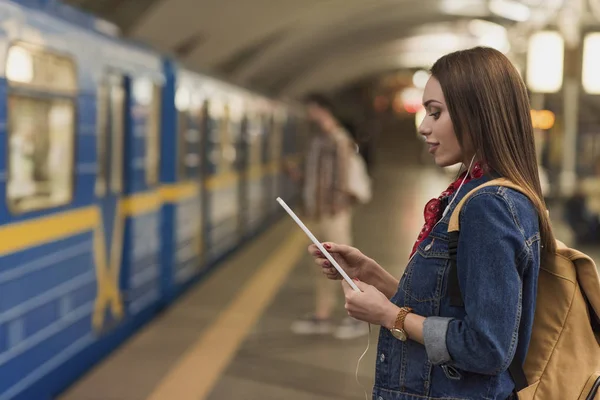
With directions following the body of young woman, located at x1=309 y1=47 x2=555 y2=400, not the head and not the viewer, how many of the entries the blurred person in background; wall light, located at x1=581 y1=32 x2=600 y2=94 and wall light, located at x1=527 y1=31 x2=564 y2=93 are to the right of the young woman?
3

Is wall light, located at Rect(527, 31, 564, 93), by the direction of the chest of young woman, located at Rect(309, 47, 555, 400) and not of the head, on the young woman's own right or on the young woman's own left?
on the young woman's own right

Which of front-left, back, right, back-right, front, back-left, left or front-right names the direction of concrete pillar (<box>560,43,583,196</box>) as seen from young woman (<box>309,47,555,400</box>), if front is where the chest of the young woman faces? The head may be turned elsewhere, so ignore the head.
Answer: right

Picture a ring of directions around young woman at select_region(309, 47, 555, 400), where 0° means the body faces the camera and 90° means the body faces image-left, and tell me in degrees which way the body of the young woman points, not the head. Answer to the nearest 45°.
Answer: approximately 90°

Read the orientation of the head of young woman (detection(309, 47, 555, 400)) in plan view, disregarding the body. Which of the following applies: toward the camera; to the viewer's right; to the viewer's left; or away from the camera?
to the viewer's left

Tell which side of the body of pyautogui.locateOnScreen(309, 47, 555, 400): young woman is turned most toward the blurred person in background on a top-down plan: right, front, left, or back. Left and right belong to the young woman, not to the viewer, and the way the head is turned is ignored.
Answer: right

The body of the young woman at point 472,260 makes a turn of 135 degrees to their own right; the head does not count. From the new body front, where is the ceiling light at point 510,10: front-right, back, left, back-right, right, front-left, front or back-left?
front-left
